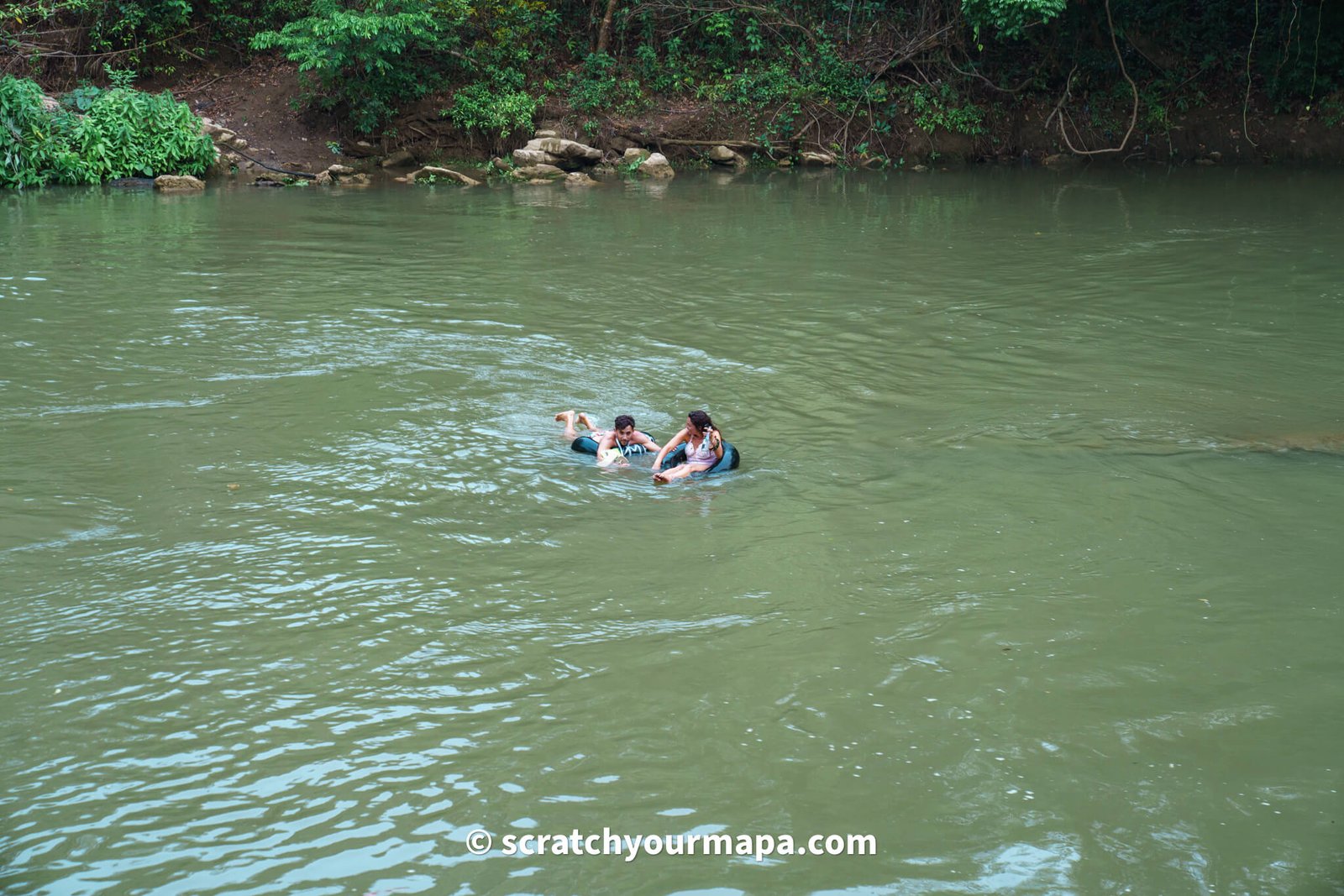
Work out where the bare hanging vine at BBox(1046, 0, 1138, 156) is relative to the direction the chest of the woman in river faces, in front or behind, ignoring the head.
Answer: behind

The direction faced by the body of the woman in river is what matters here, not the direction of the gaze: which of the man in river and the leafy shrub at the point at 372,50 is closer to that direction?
the man in river

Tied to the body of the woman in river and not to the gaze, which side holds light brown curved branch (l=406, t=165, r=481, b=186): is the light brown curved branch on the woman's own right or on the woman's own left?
on the woman's own right

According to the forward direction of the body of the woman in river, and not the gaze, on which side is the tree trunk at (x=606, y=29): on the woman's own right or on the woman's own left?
on the woman's own right

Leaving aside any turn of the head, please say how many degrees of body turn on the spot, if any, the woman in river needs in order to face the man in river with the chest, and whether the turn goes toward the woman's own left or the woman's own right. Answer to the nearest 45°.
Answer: approximately 90° to the woman's own right

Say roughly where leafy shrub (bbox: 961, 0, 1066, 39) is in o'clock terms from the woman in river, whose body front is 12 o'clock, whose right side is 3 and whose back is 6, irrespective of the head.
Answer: The leafy shrub is roughly at 5 o'clock from the woman in river.

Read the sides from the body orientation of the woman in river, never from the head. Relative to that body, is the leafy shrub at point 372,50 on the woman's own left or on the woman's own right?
on the woman's own right

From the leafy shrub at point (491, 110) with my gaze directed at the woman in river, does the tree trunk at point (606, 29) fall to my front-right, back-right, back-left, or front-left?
back-left

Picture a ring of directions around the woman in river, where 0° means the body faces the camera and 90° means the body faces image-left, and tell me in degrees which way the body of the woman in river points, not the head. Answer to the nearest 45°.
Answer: approximately 45°

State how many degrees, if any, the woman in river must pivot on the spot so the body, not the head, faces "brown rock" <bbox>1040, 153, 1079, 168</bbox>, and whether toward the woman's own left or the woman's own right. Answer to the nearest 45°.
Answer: approximately 135° to the woman's own right

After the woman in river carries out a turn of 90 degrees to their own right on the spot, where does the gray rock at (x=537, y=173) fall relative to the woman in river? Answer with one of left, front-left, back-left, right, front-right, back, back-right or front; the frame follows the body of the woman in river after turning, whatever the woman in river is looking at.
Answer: front-right

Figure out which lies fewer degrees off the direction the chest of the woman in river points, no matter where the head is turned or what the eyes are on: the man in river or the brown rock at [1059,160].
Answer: the man in river

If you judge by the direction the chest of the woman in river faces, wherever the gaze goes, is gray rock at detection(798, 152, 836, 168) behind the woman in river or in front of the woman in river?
behind

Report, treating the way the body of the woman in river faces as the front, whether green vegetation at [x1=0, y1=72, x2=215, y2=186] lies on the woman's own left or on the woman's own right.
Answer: on the woman's own right

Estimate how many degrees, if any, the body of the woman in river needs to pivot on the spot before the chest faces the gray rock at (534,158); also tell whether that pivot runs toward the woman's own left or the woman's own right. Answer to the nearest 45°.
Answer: approximately 135° to the woman's own right
